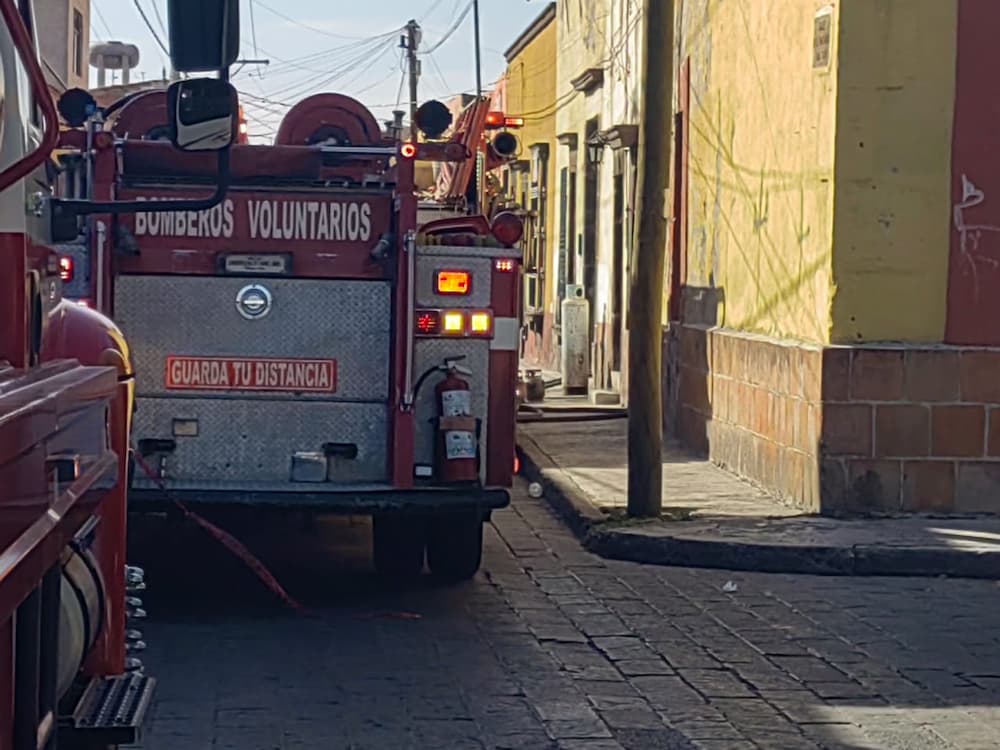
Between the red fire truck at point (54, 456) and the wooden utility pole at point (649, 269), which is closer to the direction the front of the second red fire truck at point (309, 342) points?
the wooden utility pole

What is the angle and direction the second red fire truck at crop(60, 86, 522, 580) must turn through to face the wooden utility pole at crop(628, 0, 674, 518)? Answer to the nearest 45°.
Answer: approximately 45° to its right

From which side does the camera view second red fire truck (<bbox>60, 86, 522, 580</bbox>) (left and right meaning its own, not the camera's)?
back

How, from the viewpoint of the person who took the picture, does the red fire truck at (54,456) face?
facing away from the viewer

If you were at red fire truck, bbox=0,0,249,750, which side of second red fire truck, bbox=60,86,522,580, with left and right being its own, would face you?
back

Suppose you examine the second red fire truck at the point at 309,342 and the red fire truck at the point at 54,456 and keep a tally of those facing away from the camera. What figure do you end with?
2

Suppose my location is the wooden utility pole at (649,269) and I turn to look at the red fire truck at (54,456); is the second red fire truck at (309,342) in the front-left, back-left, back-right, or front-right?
front-right

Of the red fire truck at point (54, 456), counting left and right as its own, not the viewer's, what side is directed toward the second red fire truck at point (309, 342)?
front

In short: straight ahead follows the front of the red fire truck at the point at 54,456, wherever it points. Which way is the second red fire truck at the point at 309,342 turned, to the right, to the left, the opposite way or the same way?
the same way

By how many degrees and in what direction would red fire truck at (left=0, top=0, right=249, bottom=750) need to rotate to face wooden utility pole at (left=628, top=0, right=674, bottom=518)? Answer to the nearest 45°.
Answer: approximately 45° to its right
